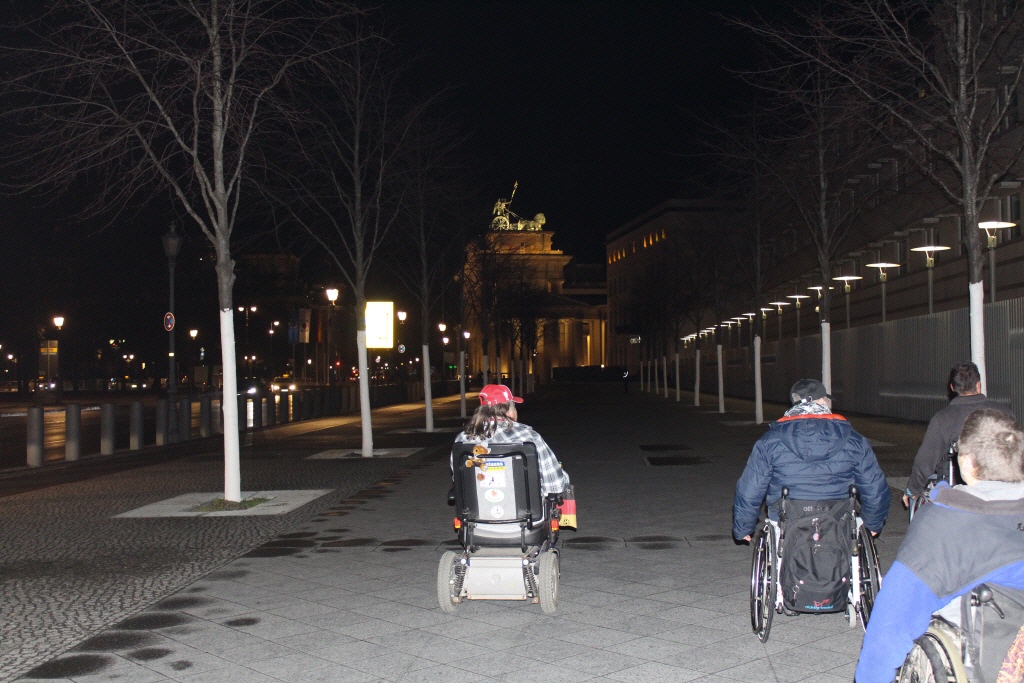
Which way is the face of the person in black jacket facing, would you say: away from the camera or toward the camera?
away from the camera

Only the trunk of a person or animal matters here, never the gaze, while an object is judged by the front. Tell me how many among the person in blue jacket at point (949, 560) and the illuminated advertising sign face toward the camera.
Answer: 1

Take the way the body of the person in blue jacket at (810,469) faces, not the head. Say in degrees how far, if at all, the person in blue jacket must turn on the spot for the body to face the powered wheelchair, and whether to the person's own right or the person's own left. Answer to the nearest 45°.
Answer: approximately 90° to the person's own left

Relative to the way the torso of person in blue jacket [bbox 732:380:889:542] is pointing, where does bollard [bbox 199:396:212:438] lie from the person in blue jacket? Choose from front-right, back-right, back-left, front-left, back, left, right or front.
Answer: front-left

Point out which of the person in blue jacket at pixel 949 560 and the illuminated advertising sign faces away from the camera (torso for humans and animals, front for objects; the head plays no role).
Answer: the person in blue jacket

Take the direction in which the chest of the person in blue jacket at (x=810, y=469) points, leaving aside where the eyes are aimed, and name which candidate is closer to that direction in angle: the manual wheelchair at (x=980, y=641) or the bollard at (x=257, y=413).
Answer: the bollard

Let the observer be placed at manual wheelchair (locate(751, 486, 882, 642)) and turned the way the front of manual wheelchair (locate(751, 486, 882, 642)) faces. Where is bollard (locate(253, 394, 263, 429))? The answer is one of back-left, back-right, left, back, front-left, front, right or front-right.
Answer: front-left

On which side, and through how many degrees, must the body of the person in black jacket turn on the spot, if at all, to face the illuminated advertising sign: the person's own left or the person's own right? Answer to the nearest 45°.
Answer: approximately 45° to the person's own left

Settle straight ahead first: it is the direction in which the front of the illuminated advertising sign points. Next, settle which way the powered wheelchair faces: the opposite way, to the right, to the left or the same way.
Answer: the opposite way

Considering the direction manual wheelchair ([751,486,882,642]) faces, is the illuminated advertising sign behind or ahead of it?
ahead

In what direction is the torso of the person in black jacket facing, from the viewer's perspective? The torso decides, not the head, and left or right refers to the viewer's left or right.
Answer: facing away from the viewer

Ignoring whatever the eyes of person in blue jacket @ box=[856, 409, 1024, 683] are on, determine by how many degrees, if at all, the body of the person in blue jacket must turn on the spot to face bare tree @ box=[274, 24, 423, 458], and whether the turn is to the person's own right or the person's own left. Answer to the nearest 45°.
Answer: approximately 45° to the person's own left

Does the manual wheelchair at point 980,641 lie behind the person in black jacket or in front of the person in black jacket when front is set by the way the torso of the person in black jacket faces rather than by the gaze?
behind

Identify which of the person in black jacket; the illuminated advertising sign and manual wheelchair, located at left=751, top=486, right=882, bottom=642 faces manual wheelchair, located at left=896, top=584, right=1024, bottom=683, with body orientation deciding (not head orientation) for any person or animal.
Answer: the illuminated advertising sign

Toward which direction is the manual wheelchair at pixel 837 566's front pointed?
away from the camera

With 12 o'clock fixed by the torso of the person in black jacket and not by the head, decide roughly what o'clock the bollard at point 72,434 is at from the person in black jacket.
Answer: The bollard is roughly at 10 o'clock from the person in black jacket.

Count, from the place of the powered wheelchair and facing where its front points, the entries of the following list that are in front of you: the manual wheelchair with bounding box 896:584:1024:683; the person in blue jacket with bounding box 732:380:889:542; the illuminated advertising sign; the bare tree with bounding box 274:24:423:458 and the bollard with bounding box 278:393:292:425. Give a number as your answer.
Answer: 3
